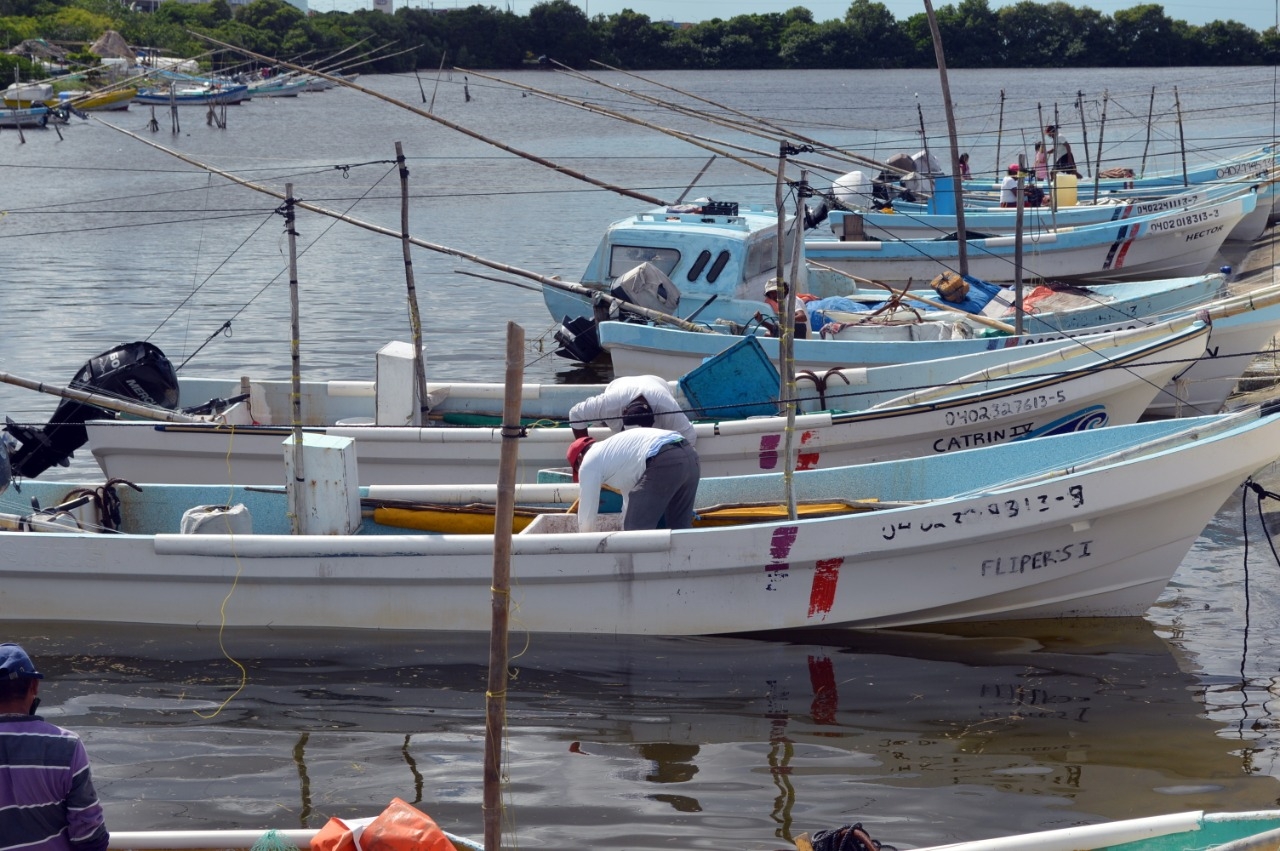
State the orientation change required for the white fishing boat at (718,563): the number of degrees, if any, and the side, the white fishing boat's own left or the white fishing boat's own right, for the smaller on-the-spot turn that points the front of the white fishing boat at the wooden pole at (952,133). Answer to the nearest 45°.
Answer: approximately 90° to the white fishing boat's own left

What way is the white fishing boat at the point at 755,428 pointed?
to the viewer's right

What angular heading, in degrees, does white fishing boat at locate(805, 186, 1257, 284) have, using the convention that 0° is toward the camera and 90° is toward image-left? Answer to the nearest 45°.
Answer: approximately 270°

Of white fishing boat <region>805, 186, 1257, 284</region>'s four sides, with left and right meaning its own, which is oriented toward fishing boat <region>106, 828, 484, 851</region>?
right

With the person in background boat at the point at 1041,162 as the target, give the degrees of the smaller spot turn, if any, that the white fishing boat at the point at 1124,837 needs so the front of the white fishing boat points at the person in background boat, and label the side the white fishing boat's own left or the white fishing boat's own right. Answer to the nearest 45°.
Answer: approximately 90° to the white fishing boat's own left

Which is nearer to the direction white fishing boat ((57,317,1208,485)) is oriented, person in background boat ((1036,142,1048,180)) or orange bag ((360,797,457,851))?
the person in background boat

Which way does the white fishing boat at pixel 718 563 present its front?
to the viewer's right

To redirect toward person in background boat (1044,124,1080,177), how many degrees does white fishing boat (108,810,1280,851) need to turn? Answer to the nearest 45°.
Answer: approximately 90° to its left

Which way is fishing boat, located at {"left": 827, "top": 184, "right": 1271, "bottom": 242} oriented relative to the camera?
to the viewer's right

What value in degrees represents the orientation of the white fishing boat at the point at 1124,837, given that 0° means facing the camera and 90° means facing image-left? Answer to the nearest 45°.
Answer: approximately 270°

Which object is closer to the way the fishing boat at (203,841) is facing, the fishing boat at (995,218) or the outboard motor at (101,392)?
the fishing boat
